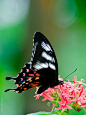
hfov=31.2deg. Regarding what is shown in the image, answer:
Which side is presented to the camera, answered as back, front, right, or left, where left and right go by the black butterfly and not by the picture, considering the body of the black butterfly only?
right
